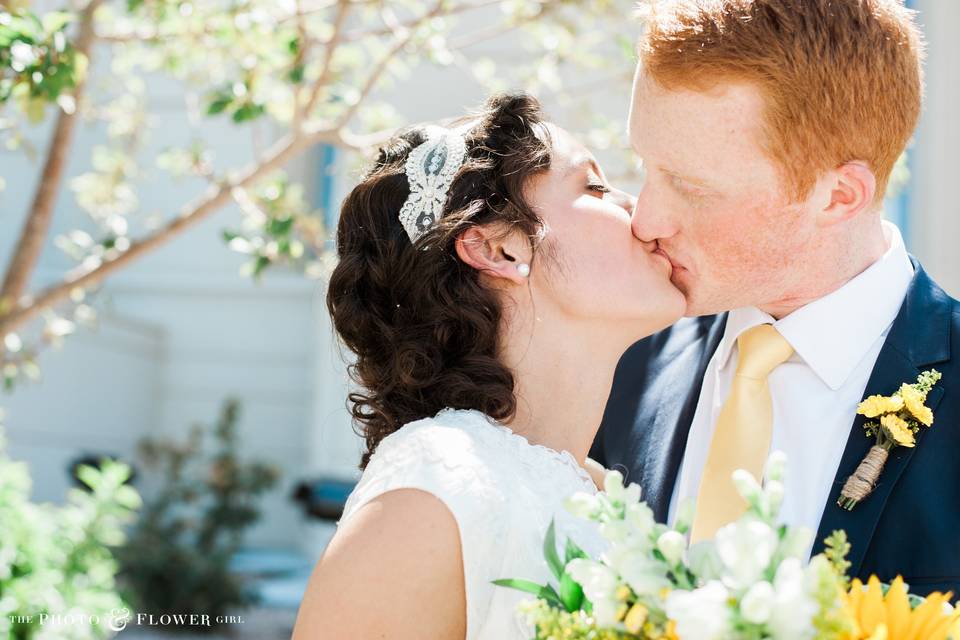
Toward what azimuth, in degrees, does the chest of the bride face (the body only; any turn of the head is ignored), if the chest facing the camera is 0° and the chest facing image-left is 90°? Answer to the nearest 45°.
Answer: approximately 270°

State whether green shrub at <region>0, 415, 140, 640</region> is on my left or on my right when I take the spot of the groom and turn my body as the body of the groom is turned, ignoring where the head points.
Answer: on my right

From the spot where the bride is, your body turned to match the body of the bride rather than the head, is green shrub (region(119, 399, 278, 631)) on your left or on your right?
on your left

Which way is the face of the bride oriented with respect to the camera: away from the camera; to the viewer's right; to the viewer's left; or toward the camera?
to the viewer's right

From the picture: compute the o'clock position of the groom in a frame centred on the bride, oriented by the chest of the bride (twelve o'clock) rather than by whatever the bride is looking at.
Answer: The groom is roughly at 12 o'clock from the bride.

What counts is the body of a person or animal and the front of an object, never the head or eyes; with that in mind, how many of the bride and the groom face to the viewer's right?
1

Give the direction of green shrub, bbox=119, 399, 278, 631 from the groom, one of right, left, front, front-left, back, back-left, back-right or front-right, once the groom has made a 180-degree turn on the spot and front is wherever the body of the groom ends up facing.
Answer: left

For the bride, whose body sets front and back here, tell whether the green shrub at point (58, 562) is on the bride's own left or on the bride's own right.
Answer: on the bride's own left

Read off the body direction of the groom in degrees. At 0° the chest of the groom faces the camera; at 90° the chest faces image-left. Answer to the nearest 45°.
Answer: approximately 45°

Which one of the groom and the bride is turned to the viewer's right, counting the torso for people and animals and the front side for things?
the bride

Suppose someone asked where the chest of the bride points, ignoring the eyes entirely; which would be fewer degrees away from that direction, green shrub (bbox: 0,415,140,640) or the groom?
the groom
